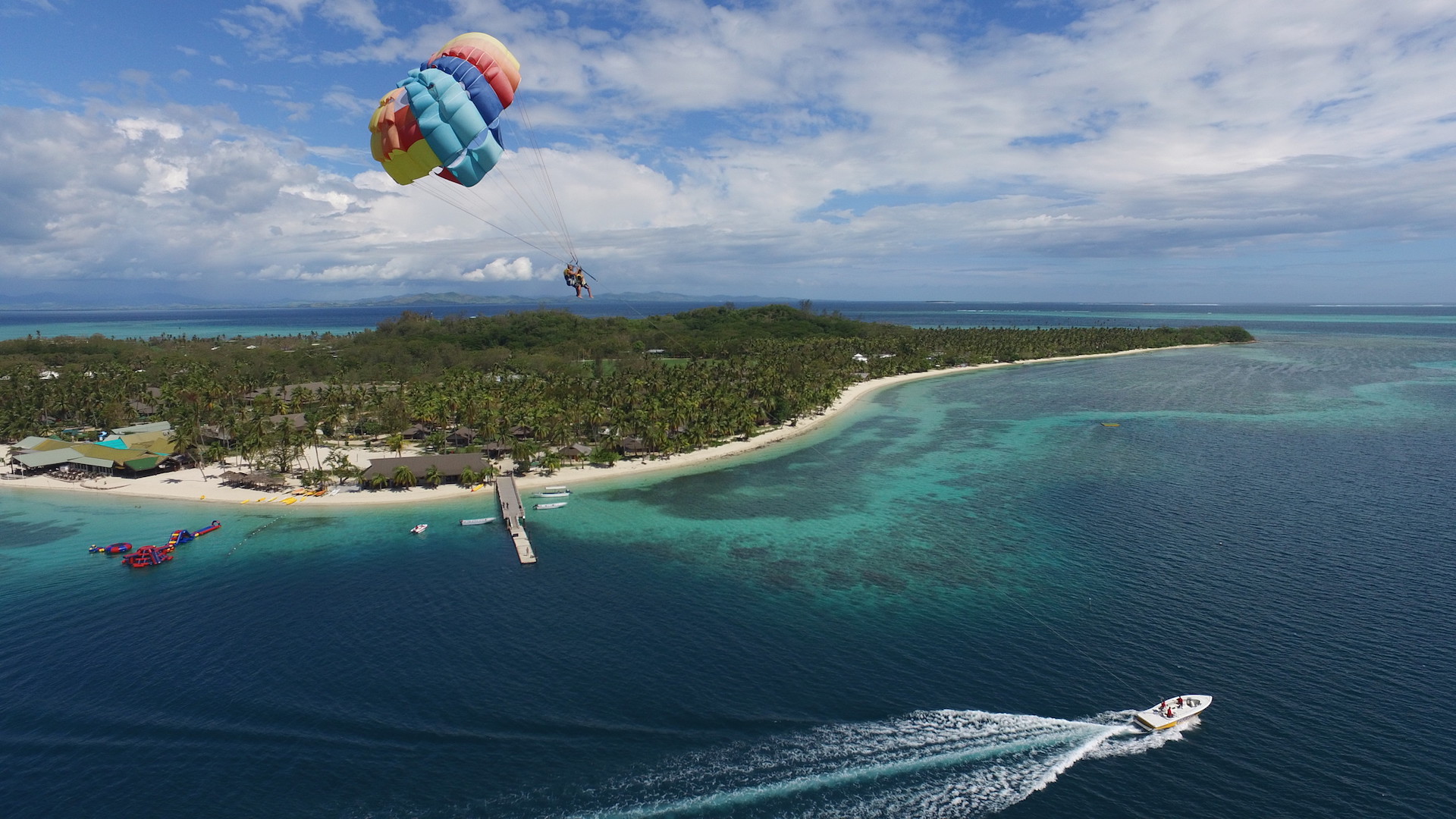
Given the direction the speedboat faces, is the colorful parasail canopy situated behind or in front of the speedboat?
behind

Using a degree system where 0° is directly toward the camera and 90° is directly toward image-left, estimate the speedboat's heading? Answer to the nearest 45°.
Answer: approximately 225°

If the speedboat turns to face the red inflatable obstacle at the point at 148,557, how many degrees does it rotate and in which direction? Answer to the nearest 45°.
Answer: approximately 135° to its left

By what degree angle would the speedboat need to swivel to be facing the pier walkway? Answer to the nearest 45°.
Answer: approximately 135° to its left
